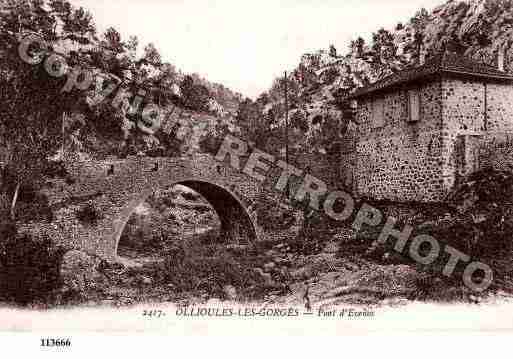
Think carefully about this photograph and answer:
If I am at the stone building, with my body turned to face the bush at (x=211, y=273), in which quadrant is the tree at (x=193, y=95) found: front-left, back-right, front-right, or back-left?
front-right

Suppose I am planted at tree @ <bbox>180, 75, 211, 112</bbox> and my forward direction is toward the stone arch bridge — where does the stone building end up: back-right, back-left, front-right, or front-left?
front-left
